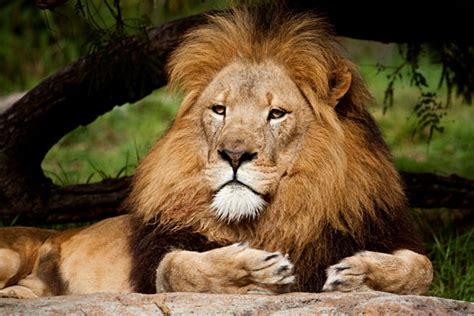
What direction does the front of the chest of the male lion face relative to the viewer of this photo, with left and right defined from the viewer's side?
facing the viewer and to the right of the viewer
